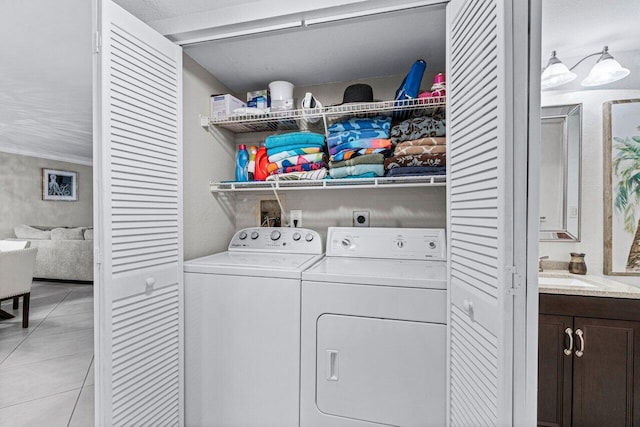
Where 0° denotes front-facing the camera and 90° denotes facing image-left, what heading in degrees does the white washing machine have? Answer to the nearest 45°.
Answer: approximately 0°

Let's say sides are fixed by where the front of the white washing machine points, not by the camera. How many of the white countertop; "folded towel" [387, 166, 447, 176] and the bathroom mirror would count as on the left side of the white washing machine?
3

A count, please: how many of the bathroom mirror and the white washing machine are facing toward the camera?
2

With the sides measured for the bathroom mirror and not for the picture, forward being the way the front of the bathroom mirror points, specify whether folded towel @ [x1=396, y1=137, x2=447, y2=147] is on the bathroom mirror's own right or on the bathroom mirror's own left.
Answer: on the bathroom mirror's own right

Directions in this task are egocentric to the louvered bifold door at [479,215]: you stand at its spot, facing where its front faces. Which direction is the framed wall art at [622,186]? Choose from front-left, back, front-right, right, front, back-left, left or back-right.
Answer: back

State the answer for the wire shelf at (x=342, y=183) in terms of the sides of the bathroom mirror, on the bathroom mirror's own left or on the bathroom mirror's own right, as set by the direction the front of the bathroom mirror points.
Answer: on the bathroom mirror's own right

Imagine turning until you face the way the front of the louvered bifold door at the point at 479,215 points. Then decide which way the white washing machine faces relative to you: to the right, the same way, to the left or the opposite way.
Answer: to the left

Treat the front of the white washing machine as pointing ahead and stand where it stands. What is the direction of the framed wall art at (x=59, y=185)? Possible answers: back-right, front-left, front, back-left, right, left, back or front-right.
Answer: back-right

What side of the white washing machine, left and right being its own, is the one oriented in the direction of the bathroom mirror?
left
